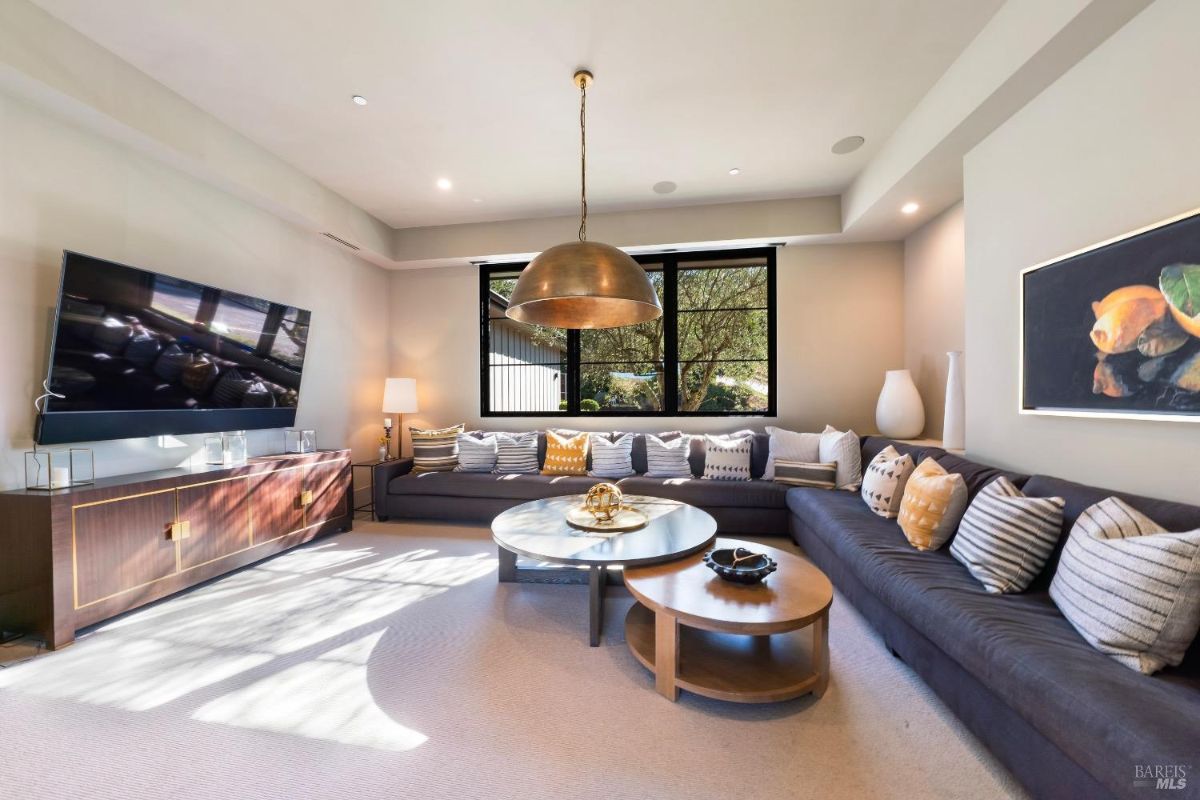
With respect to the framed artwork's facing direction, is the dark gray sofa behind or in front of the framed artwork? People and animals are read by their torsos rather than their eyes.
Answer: in front

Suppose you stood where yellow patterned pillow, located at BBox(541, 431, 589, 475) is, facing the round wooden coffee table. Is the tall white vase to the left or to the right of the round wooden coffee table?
left

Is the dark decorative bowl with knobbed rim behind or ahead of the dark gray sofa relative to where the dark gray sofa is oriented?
ahead

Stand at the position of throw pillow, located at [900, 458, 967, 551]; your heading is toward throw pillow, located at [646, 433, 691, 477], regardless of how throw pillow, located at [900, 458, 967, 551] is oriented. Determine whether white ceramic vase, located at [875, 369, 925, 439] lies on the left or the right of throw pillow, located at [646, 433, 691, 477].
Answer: right

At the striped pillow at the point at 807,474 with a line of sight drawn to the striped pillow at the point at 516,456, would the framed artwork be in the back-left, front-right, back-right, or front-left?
back-left

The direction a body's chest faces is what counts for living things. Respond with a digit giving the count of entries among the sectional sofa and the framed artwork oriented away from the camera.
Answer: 0

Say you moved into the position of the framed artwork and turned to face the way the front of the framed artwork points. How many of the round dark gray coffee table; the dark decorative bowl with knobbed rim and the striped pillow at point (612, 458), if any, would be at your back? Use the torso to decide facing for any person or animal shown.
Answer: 0

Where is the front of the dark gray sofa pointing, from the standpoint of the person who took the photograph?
facing the viewer

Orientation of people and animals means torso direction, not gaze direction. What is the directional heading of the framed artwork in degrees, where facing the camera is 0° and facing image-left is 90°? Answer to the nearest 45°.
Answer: approximately 45°

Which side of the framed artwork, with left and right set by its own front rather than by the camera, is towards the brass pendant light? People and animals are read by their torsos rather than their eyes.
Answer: front

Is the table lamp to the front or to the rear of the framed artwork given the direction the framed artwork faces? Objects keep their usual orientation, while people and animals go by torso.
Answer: to the front

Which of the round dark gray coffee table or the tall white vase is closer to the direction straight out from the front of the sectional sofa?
the round dark gray coffee table
